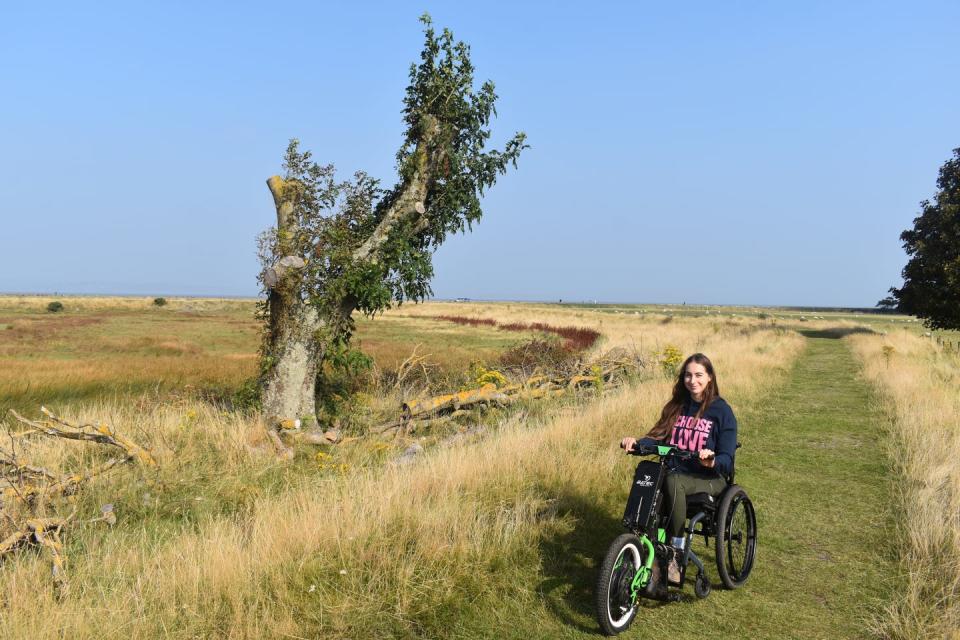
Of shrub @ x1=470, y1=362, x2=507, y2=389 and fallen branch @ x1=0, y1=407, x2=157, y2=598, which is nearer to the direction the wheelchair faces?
the fallen branch

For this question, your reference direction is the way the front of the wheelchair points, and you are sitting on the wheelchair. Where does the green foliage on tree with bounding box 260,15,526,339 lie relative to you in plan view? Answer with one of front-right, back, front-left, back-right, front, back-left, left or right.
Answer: right

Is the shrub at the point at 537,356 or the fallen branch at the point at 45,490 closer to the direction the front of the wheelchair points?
the fallen branch

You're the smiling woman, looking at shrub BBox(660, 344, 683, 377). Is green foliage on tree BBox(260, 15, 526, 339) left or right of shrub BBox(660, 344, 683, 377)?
left

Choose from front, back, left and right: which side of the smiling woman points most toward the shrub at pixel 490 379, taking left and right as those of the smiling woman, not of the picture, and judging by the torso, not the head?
right

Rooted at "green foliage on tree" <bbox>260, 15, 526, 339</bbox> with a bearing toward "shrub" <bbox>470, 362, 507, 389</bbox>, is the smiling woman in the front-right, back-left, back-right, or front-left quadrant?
back-right

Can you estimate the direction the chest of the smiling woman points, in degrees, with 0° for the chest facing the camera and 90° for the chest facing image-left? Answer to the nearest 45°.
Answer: approximately 45°

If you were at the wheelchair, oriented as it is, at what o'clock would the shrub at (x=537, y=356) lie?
The shrub is roughly at 4 o'clock from the wheelchair.

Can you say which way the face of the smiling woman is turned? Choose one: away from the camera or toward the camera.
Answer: toward the camera

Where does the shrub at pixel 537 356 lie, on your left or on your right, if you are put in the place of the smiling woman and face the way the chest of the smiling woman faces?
on your right

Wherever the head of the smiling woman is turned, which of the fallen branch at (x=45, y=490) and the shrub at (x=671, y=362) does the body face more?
the fallen branch

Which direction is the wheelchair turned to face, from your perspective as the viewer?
facing the viewer and to the left of the viewer
